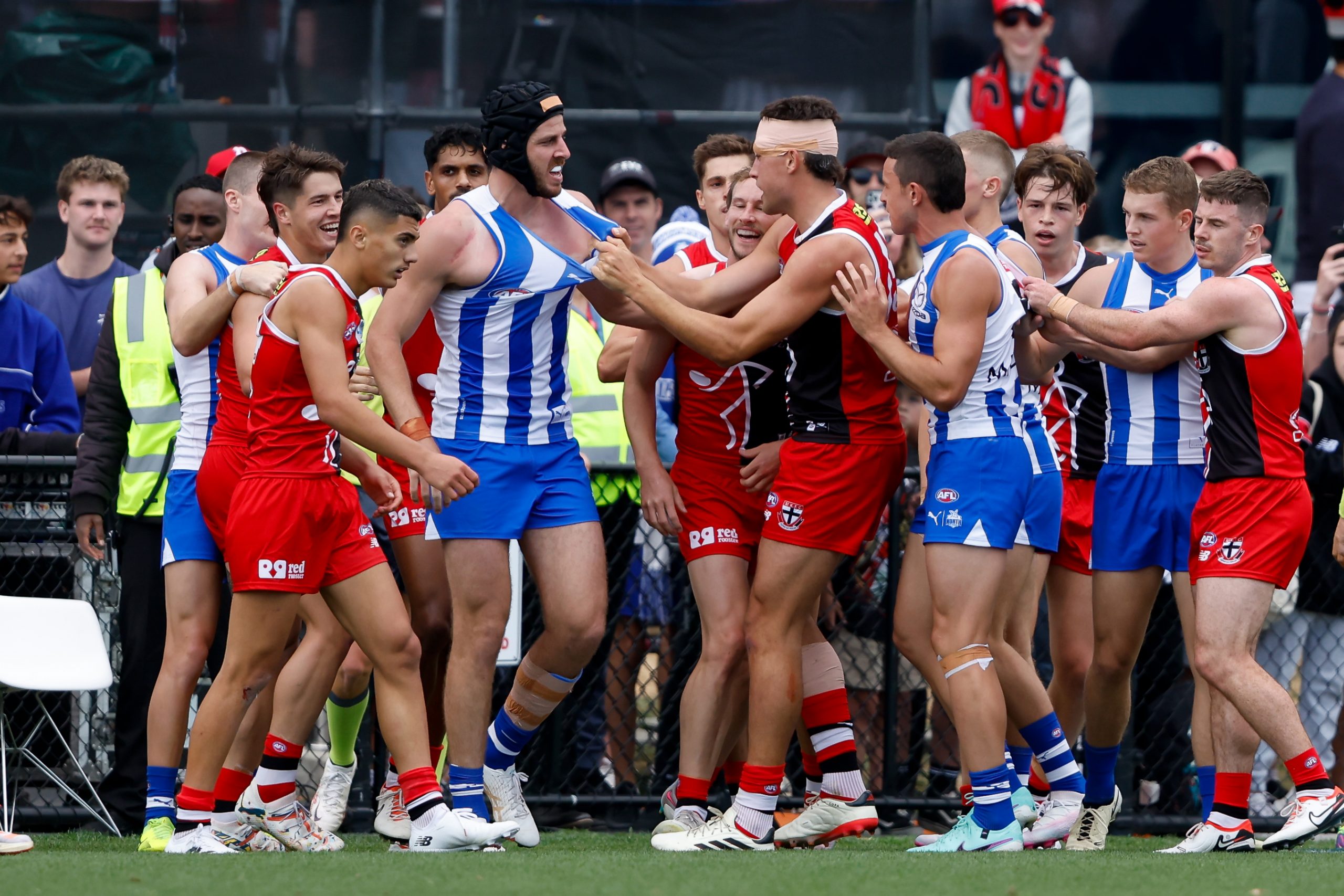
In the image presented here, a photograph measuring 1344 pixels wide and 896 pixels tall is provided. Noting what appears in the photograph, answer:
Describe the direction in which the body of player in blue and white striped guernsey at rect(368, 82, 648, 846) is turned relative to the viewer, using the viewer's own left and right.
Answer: facing the viewer and to the right of the viewer

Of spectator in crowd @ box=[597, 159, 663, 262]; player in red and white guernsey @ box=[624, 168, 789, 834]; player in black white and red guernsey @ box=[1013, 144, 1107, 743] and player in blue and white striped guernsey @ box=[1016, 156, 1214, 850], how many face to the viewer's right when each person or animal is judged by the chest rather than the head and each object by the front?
0

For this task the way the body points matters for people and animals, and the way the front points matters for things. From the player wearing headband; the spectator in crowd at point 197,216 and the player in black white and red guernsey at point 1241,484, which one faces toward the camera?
the spectator in crowd

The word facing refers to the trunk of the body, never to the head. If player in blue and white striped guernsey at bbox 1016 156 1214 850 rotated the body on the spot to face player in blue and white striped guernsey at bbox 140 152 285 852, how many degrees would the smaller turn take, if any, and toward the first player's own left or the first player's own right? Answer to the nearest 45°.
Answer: approximately 45° to the first player's own right

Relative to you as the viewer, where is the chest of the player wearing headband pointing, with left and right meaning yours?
facing to the left of the viewer

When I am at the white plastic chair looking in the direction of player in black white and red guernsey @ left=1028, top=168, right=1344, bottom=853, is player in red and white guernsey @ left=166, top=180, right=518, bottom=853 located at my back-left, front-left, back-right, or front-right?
front-right

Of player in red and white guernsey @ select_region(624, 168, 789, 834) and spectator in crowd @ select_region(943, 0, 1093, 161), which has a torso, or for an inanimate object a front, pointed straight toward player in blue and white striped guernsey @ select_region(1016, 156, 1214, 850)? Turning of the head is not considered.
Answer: the spectator in crowd

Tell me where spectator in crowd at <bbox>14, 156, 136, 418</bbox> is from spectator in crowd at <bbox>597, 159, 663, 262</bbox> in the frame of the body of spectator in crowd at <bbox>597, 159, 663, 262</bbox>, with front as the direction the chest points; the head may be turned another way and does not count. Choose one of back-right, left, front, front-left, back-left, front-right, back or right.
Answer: right

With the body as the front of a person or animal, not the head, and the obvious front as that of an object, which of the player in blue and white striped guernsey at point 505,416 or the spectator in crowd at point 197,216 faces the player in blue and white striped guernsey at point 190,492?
the spectator in crowd

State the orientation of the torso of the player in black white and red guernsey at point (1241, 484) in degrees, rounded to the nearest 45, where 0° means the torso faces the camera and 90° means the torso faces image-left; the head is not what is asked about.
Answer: approximately 90°

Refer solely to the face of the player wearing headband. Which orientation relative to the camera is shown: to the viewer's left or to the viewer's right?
to the viewer's left

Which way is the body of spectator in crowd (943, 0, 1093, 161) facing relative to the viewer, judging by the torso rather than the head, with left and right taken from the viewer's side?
facing the viewer

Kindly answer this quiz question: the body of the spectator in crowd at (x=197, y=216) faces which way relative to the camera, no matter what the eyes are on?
toward the camera

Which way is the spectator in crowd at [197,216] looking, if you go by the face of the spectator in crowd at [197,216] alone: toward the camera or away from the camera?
toward the camera

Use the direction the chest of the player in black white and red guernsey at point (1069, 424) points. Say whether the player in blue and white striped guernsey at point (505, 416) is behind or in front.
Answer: in front

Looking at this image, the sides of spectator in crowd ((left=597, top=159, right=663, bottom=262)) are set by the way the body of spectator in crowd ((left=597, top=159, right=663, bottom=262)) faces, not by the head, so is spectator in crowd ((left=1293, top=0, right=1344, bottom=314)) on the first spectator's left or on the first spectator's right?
on the first spectator's left

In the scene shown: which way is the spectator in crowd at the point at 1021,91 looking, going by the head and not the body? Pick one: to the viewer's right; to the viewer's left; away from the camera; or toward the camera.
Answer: toward the camera
